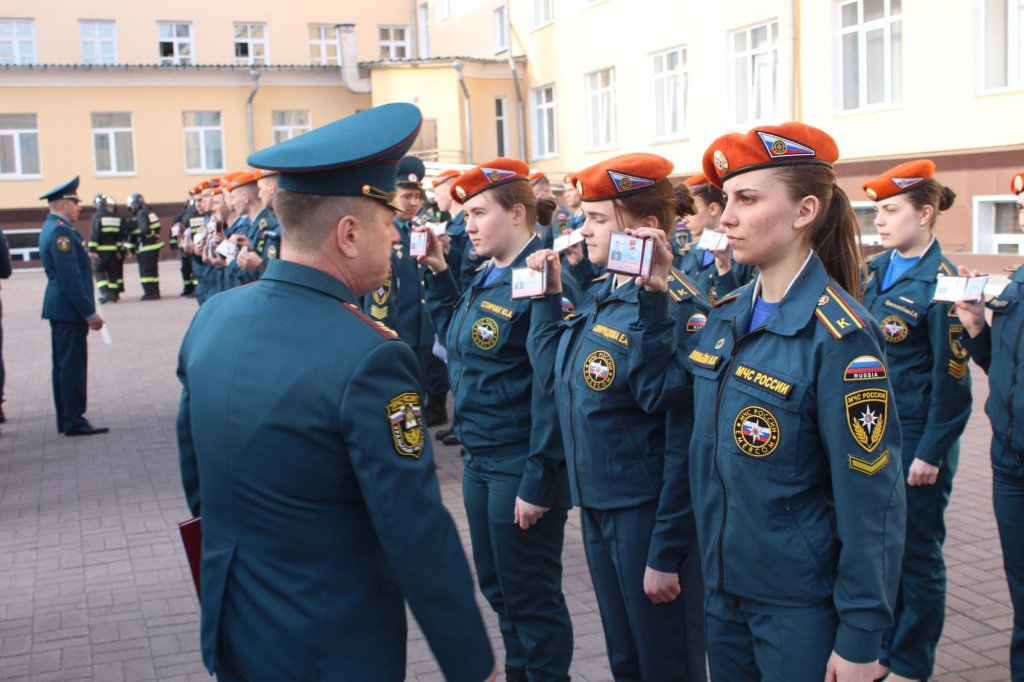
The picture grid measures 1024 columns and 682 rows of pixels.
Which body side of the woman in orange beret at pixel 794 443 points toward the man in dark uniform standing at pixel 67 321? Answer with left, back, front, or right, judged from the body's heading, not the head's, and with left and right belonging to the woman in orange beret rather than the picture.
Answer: right

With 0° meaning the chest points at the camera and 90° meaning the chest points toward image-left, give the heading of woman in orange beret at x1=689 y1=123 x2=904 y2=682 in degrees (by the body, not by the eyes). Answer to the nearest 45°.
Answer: approximately 45°

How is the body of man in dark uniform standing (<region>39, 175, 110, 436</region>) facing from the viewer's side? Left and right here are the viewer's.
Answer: facing to the right of the viewer

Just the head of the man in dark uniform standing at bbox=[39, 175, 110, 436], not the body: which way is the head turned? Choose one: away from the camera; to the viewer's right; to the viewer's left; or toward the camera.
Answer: to the viewer's right

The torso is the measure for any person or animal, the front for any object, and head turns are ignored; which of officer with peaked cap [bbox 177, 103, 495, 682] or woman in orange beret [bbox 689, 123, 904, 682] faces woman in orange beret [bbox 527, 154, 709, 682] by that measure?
the officer with peaked cap

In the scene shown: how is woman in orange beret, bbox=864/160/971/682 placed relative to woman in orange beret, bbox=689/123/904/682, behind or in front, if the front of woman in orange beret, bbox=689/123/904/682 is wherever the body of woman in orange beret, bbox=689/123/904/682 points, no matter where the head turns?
behind

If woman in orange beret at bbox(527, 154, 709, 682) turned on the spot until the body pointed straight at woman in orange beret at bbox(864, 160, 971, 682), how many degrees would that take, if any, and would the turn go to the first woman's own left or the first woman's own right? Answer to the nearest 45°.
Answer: approximately 180°

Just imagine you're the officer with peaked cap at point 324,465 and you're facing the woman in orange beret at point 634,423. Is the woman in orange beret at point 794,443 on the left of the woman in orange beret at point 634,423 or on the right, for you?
right

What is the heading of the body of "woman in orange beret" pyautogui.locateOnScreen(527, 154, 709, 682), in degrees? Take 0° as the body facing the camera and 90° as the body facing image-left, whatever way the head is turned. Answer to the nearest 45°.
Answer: approximately 45°

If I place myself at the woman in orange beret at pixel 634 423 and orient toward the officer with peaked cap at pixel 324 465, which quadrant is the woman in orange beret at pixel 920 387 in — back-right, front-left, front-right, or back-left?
back-left

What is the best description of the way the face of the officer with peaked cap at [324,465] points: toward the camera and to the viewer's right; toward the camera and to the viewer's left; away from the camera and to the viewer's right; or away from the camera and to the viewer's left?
away from the camera and to the viewer's right

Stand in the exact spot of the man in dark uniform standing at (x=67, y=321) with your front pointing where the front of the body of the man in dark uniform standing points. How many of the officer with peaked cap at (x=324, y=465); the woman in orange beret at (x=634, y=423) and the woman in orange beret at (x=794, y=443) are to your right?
3

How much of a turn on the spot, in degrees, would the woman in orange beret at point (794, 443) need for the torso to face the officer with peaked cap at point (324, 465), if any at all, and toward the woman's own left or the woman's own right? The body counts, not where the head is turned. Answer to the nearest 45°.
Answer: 0° — they already face them
